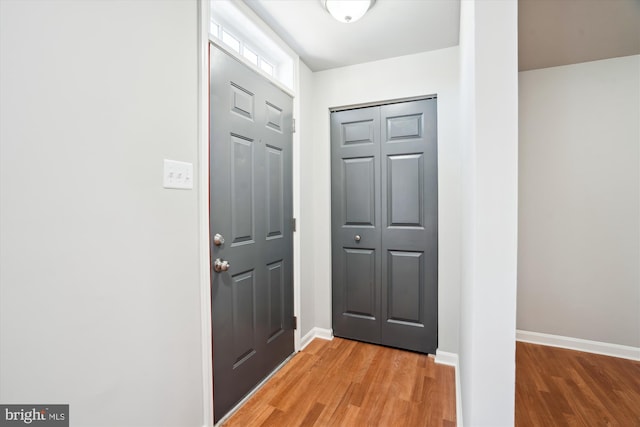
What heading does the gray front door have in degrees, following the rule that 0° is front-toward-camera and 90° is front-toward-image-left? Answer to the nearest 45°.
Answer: approximately 315°

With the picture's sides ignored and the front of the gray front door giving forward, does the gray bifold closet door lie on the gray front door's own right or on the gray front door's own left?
on the gray front door's own left
